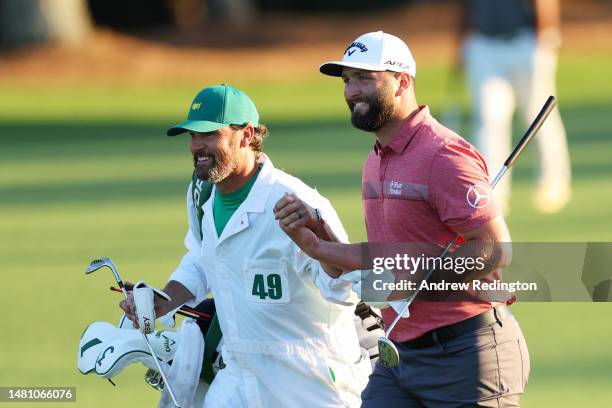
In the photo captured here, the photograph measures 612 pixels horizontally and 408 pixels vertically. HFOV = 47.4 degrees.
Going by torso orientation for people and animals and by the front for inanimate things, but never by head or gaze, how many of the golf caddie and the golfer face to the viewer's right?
0

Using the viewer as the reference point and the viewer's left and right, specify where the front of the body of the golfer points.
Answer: facing the viewer and to the left of the viewer

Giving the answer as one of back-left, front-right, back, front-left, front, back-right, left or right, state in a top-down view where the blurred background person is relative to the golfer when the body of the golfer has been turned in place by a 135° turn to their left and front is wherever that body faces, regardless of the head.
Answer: left
